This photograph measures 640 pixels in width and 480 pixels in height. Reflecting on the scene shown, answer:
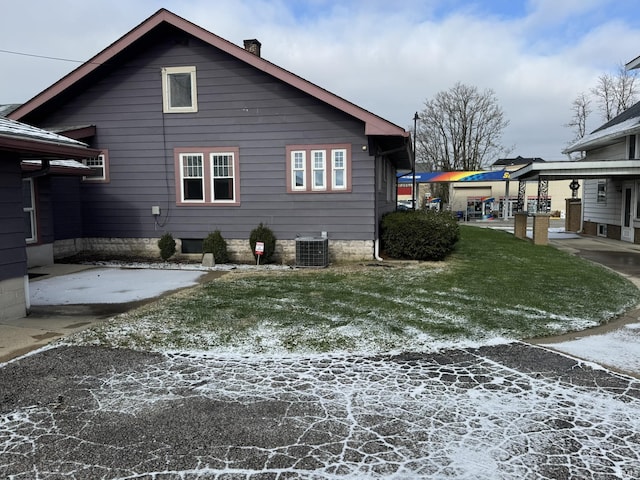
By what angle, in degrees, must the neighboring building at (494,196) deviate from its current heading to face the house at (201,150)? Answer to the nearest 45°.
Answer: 0° — it already faces it

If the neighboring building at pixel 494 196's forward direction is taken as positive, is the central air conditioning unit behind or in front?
in front

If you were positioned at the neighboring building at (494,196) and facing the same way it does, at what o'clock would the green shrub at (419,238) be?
The green shrub is roughly at 12 o'clock from the neighboring building.

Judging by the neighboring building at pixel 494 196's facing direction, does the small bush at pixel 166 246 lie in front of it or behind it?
in front

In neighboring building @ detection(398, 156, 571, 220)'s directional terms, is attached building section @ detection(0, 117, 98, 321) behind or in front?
in front

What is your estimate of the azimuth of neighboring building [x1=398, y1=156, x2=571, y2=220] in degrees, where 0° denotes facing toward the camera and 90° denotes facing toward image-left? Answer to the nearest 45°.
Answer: approximately 0°
